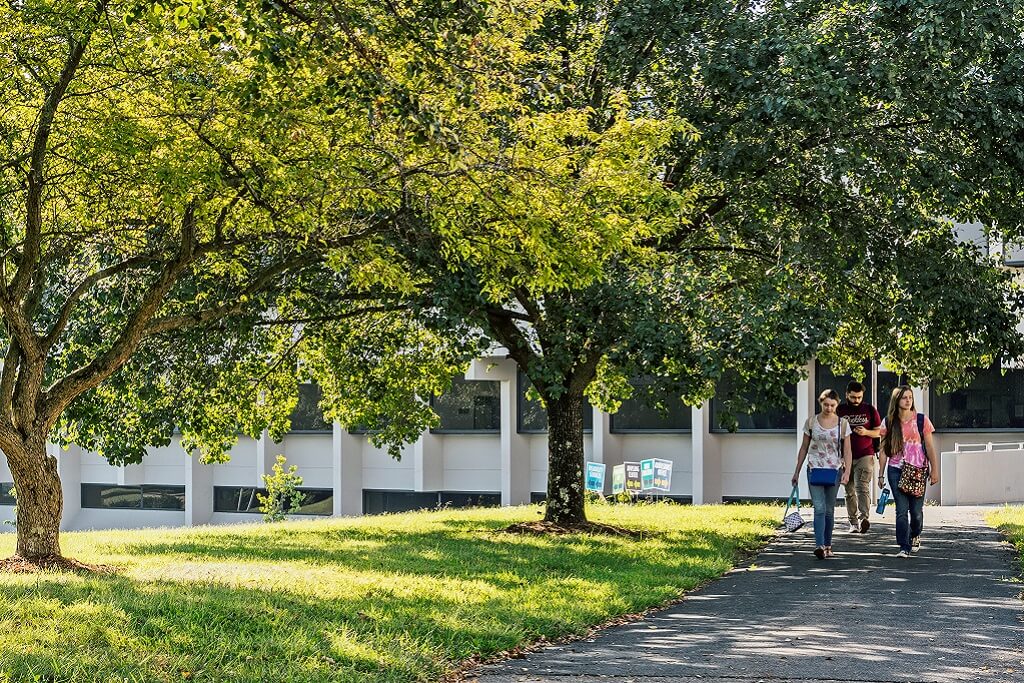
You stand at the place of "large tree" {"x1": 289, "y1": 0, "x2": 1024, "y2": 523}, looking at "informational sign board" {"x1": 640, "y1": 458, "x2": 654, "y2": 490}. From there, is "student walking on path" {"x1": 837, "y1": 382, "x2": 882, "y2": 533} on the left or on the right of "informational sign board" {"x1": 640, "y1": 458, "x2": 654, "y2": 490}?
right

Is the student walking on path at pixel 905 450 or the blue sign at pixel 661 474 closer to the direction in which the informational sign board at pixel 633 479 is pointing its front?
the student walking on path

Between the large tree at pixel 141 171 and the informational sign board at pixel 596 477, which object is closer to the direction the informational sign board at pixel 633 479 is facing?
the large tree

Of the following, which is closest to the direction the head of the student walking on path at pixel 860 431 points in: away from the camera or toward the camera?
toward the camera

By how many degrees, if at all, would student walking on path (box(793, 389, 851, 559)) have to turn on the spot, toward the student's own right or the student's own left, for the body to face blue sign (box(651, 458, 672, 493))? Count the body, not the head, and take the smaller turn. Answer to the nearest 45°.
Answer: approximately 180°

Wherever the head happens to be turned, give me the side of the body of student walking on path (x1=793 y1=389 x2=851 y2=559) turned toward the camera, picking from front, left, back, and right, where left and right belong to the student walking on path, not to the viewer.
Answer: front

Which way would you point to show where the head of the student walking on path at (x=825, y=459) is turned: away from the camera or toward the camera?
toward the camera

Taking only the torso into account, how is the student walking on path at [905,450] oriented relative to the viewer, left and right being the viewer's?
facing the viewer

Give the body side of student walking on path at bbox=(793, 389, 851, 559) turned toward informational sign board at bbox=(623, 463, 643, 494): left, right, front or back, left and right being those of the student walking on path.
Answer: back

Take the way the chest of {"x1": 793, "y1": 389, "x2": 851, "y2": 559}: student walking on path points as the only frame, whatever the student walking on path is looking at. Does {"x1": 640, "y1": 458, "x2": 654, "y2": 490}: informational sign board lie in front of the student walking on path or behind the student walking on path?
behind

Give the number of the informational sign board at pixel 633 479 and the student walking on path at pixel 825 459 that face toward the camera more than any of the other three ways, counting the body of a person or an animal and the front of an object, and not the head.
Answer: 2
